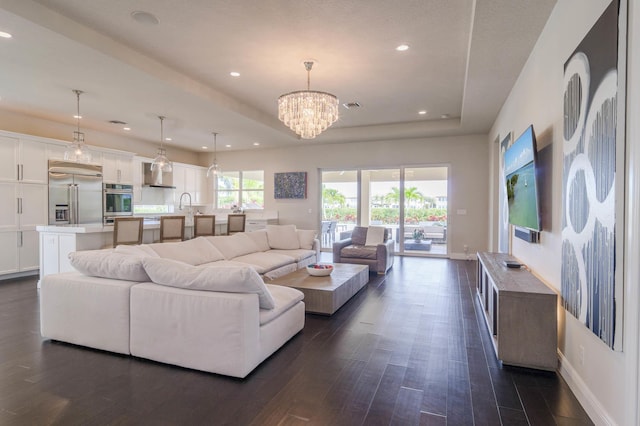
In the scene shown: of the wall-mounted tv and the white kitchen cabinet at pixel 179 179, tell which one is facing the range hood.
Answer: the wall-mounted tv

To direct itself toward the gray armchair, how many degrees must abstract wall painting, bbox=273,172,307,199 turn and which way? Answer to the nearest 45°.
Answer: approximately 45° to its left

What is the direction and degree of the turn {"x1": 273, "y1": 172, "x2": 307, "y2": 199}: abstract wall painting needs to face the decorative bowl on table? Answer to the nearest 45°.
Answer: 0° — it already faces it

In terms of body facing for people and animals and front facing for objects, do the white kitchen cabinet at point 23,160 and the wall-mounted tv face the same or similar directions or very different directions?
very different directions

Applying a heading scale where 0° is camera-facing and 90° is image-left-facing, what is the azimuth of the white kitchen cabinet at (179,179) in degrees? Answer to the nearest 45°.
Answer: approximately 315°

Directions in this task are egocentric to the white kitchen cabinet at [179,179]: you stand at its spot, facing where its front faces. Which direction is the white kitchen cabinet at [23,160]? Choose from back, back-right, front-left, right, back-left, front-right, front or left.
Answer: right

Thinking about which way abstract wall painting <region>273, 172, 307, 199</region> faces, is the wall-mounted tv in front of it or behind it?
in front

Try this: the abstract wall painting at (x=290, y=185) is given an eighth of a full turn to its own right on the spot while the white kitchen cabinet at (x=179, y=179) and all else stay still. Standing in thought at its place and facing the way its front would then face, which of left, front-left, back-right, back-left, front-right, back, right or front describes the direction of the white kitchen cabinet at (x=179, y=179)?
front-right

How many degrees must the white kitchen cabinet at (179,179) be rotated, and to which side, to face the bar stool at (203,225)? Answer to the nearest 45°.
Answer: approximately 45° to its right

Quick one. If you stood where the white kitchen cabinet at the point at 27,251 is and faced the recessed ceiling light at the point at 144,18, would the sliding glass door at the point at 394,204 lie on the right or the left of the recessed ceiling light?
left

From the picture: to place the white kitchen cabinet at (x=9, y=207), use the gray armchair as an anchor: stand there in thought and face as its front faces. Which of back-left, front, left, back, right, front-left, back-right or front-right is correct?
front-right

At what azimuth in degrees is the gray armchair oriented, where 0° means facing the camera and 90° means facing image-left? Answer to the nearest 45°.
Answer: approximately 45°

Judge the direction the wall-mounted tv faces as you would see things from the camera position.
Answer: facing to the left of the viewer

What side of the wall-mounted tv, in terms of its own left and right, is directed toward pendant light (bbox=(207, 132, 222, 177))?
front

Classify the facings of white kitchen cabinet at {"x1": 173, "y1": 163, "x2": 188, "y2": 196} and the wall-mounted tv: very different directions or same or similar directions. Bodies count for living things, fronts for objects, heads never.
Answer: very different directions
